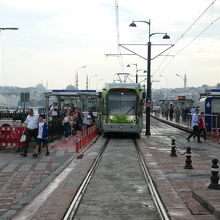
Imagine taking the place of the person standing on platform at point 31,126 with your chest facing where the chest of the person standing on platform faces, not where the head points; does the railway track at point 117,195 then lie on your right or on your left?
on your left

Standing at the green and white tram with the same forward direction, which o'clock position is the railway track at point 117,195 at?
The railway track is roughly at 12 o'clock from the green and white tram.

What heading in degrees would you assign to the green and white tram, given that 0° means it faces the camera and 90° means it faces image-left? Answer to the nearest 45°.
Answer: approximately 0°

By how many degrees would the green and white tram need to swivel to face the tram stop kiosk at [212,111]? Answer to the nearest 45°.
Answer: approximately 135° to its left
